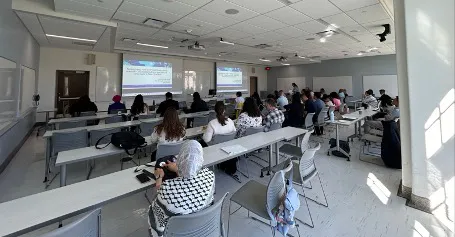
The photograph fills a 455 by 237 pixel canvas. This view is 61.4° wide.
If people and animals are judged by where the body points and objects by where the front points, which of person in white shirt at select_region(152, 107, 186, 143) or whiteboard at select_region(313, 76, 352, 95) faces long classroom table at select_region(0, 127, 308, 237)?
the whiteboard

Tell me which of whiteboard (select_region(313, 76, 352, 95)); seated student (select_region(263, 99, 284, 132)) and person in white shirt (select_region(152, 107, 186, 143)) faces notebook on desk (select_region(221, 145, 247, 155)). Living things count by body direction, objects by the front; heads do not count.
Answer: the whiteboard

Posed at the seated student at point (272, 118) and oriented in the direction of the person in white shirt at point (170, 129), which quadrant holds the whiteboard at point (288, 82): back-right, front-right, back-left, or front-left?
back-right

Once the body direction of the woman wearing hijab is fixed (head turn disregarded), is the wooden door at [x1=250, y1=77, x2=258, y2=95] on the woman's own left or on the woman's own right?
on the woman's own right

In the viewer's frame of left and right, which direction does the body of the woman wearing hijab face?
facing away from the viewer and to the left of the viewer

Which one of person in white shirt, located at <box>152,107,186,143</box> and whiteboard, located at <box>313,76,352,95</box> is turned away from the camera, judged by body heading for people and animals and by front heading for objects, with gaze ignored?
the person in white shirt

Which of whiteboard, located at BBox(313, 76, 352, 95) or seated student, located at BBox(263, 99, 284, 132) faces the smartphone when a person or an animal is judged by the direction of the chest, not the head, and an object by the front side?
the whiteboard

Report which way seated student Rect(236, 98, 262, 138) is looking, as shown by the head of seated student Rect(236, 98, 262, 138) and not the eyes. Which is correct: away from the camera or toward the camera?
away from the camera

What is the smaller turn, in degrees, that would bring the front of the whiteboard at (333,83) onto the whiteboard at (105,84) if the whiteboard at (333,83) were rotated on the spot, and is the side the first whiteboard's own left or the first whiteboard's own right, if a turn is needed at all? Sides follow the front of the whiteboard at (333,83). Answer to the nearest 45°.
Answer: approximately 45° to the first whiteboard's own right

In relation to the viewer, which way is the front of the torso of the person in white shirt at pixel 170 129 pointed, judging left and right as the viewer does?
facing away from the viewer

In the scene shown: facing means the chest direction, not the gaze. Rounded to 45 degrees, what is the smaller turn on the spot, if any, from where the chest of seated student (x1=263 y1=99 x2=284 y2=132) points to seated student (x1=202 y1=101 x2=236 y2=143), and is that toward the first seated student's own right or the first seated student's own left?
approximately 90° to the first seated student's own left

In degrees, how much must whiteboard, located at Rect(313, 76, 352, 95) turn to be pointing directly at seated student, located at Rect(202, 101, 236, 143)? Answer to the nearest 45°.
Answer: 0° — it already faces them

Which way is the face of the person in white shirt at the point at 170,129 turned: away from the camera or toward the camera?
away from the camera

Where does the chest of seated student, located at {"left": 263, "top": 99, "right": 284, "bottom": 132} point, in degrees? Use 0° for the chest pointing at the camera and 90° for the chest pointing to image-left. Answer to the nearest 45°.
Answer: approximately 135°

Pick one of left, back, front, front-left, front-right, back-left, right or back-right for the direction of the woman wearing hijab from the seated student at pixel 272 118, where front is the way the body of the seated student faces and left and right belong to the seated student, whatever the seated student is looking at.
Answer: back-left
